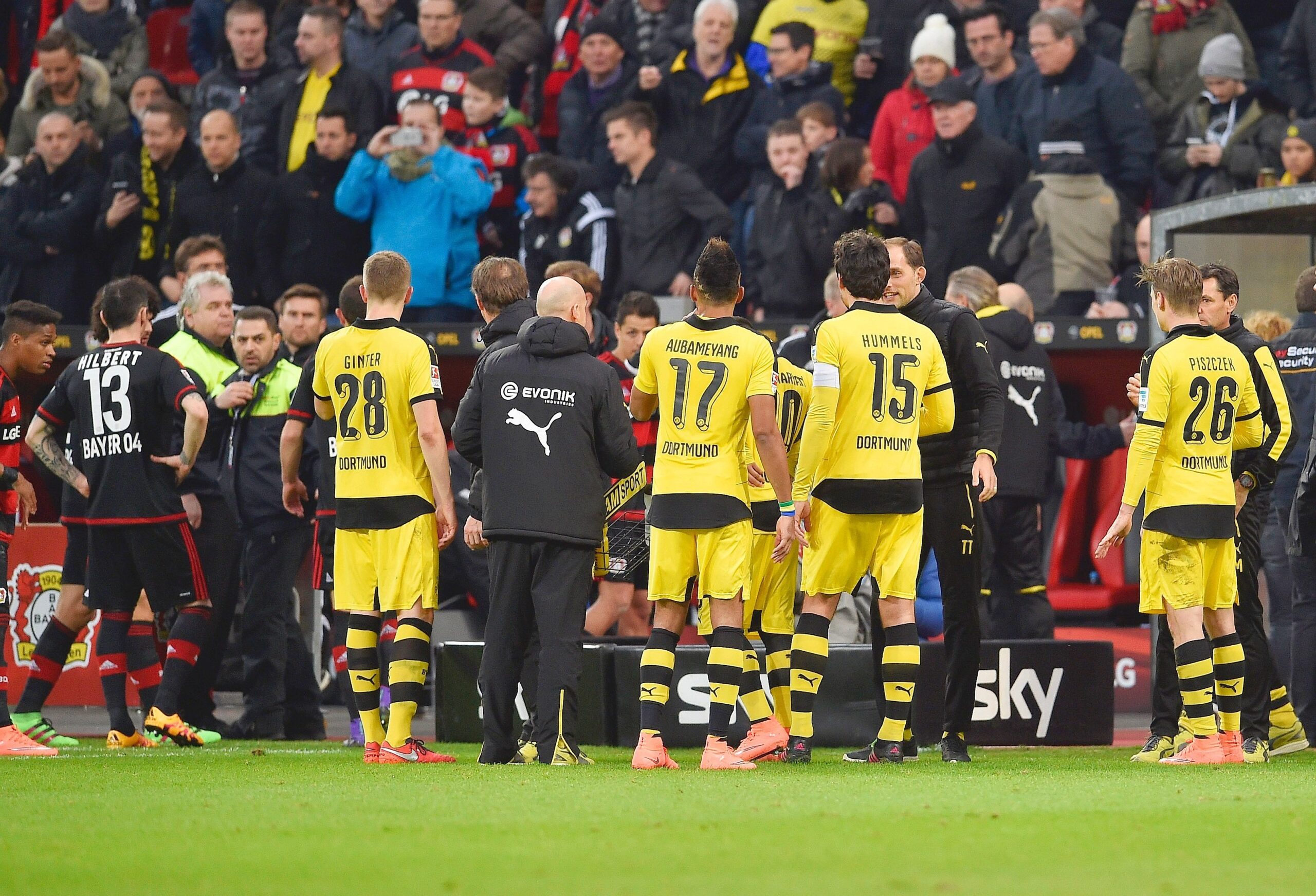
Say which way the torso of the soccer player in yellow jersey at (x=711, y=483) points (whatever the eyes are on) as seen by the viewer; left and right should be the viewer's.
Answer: facing away from the viewer

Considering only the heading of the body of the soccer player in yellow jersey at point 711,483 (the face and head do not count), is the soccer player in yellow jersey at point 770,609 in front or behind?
in front

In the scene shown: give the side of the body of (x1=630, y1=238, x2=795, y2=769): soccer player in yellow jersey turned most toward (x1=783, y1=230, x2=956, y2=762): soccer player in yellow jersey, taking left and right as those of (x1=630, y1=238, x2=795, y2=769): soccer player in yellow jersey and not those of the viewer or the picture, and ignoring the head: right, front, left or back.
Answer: right

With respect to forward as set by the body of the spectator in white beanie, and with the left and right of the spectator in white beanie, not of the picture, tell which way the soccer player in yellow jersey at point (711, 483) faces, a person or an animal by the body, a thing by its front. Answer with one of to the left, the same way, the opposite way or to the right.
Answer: the opposite way

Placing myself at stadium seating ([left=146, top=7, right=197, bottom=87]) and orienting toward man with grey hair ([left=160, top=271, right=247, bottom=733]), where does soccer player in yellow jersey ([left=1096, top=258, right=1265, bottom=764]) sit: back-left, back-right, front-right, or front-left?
front-left

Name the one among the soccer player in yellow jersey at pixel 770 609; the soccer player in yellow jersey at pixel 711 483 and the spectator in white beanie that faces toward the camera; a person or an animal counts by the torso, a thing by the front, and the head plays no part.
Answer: the spectator in white beanie

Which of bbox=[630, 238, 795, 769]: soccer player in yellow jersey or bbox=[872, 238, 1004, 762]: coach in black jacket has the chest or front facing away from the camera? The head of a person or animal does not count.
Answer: the soccer player in yellow jersey

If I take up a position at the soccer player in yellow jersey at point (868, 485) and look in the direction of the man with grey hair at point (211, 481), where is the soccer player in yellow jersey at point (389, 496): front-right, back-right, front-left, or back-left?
front-left

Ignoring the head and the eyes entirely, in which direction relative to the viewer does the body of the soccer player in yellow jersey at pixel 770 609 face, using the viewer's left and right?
facing away from the viewer and to the left of the viewer

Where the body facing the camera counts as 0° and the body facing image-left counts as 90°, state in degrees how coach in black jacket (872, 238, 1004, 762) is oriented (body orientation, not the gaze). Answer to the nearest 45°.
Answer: approximately 45°

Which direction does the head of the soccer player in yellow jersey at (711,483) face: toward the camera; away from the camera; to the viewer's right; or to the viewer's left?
away from the camera

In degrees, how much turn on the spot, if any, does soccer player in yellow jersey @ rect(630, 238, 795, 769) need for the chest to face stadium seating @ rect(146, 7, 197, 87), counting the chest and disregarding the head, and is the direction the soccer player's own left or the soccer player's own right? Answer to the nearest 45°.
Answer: approximately 45° to the soccer player's own left

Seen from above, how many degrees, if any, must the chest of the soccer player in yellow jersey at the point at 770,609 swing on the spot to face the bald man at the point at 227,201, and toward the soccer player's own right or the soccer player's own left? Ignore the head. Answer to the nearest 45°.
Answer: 0° — they already face them

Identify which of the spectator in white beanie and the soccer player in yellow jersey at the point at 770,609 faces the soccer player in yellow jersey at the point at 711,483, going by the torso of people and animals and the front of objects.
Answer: the spectator in white beanie

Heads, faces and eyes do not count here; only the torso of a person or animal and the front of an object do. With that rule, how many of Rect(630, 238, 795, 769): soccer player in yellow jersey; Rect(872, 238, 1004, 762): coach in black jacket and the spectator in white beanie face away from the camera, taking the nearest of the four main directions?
1

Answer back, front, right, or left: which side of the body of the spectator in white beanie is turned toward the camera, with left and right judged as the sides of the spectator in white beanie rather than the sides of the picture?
front

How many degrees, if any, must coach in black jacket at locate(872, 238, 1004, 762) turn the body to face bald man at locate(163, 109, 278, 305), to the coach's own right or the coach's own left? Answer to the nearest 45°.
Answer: approximately 90° to the coach's own right

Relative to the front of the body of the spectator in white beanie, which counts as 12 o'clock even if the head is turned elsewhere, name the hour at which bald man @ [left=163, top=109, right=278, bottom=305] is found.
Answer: The bald man is roughly at 3 o'clock from the spectator in white beanie.

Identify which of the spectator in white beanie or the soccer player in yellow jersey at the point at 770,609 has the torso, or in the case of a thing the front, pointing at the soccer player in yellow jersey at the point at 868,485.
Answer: the spectator in white beanie

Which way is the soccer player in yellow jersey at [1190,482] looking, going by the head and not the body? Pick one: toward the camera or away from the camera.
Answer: away from the camera
